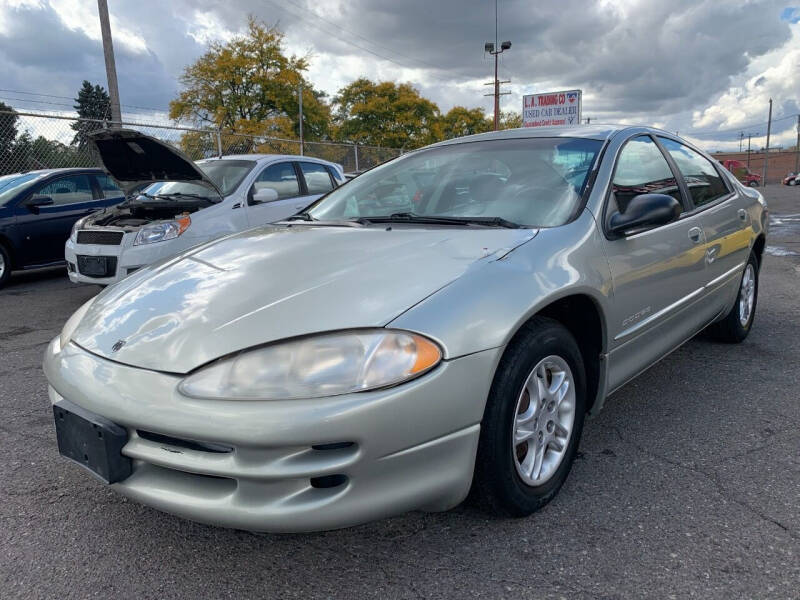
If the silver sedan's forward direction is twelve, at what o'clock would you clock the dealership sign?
The dealership sign is roughly at 5 o'clock from the silver sedan.

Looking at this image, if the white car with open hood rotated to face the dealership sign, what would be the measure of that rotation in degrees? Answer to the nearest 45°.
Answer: approximately 180°

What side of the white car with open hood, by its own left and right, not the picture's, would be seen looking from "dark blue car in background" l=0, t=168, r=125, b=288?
right

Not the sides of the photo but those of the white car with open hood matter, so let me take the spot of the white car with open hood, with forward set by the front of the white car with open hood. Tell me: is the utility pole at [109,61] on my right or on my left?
on my right

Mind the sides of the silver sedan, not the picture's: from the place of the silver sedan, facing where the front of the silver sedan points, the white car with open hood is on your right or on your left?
on your right

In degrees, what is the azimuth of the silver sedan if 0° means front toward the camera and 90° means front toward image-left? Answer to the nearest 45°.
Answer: approximately 45°

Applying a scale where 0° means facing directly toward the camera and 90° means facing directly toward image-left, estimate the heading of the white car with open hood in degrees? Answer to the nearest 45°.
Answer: approximately 45°

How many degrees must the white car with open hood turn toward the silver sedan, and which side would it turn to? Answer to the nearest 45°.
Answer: approximately 45° to its left
